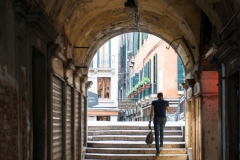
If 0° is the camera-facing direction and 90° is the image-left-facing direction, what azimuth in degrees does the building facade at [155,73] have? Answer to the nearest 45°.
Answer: approximately 45°
